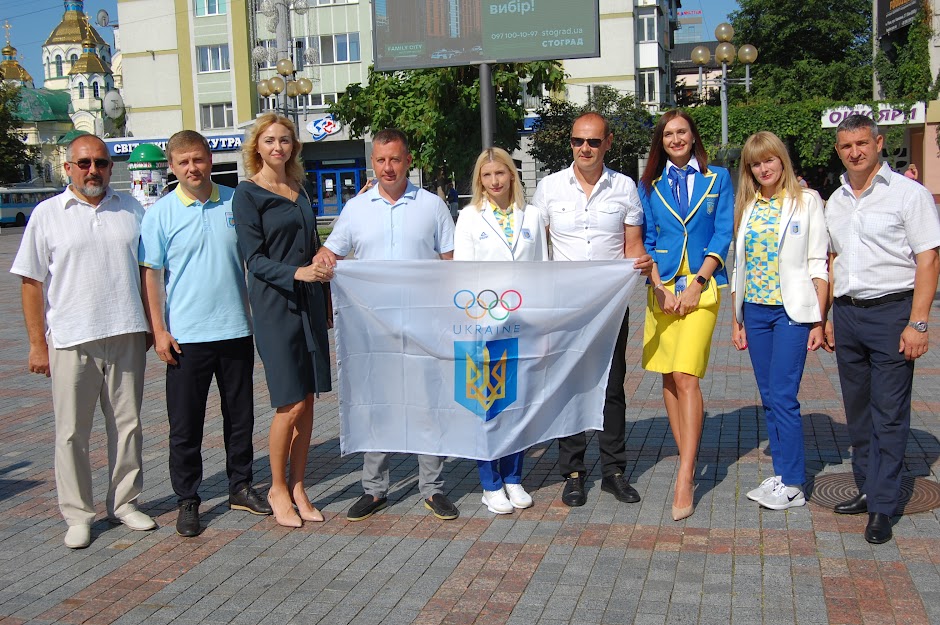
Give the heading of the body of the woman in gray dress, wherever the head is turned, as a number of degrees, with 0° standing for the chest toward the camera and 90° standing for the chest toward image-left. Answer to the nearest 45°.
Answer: approximately 315°

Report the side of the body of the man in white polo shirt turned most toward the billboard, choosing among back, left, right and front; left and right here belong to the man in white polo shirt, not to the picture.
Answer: back

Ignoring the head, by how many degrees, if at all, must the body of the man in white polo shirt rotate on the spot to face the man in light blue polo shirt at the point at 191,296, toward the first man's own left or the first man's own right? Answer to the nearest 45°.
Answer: approximately 90° to the first man's own right

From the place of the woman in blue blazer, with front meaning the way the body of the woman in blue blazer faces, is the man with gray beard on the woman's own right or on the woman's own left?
on the woman's own right

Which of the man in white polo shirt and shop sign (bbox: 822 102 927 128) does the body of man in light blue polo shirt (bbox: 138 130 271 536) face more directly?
the man in white polo shirt

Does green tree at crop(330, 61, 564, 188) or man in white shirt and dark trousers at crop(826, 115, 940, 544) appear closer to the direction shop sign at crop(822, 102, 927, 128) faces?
the man in white shirt and dark trousers

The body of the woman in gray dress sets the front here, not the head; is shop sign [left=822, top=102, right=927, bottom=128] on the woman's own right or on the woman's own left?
on the woman's own left
